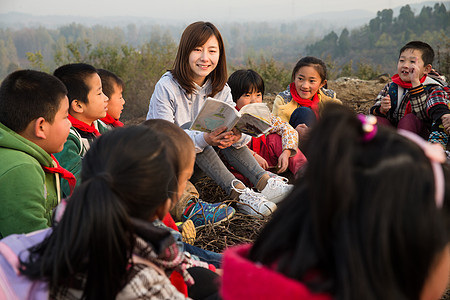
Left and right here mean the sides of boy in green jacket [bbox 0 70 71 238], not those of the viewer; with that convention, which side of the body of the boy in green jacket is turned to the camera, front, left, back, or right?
right

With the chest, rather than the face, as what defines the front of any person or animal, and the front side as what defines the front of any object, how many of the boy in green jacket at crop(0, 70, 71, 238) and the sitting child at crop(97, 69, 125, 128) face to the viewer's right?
2

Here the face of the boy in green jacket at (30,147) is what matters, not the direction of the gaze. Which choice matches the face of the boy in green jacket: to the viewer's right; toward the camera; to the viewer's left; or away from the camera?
to the viewer's right

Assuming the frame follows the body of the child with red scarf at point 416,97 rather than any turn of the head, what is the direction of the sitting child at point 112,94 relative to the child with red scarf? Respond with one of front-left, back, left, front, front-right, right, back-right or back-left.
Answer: front

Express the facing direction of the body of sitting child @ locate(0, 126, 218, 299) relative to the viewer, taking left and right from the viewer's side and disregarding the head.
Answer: facing away from the viewer and to the right of the viewer

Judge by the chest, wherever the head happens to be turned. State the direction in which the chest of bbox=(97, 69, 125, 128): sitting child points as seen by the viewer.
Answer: to the viewer's right

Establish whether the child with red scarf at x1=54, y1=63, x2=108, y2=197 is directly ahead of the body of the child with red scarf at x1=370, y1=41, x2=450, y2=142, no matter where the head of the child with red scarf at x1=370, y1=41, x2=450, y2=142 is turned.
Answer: yes

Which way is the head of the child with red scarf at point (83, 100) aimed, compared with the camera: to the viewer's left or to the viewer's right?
to the viewer's right

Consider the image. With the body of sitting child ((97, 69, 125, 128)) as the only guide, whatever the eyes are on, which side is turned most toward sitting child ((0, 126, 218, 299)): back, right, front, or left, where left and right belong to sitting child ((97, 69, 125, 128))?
right

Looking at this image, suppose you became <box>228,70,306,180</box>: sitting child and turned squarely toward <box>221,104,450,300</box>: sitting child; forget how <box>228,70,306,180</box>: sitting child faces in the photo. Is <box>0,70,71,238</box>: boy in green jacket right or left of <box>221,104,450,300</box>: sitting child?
right

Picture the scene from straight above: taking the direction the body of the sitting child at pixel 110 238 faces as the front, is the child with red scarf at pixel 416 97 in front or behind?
in front

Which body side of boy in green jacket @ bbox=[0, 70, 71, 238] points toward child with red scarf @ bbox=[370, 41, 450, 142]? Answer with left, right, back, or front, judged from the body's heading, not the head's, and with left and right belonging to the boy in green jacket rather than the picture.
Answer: front

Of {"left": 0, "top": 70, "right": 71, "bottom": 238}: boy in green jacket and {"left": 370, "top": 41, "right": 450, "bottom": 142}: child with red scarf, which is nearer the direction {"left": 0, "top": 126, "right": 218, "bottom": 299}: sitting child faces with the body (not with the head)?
the child with red scarf

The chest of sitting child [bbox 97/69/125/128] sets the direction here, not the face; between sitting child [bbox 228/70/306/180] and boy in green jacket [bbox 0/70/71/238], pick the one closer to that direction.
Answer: the sitting child

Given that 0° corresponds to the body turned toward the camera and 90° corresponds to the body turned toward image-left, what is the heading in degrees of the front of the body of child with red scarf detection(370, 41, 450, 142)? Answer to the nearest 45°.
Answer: approximately 45°

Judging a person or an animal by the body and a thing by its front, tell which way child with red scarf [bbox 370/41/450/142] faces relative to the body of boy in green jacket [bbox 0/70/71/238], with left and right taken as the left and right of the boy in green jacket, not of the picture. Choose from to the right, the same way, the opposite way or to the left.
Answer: the opposite way
